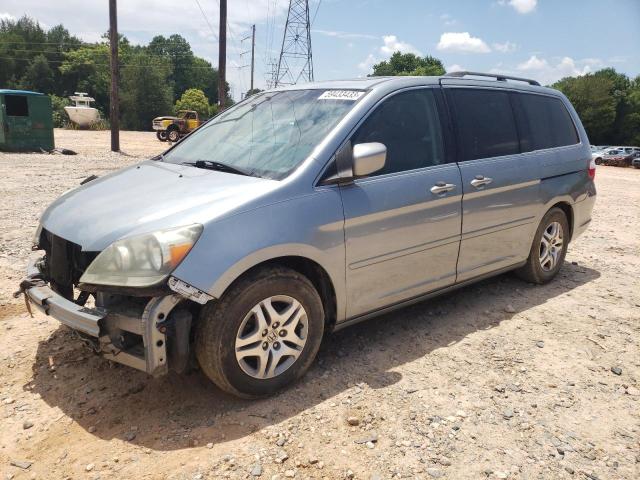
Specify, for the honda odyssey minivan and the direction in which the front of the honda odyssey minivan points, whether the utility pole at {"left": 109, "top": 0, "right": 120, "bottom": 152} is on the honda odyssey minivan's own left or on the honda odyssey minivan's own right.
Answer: on the honda odyssey minivan's own right

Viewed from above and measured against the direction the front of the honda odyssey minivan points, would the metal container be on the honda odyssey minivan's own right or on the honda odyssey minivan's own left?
on the honda odyssey minivan's own right

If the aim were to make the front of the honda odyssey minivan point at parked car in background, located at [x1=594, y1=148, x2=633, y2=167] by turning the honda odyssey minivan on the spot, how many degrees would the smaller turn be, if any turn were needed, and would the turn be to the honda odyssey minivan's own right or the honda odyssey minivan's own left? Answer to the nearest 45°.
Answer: approximately 180°

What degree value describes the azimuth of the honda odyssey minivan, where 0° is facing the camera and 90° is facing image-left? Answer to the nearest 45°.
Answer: approximately 45°

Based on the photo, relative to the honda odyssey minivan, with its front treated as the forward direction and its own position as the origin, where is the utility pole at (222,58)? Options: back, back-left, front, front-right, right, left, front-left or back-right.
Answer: back-right
